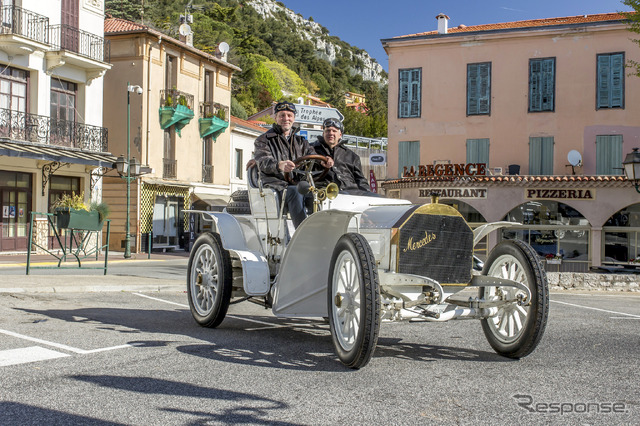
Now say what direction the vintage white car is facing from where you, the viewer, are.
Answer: facing the viewer and to the right of the viewer

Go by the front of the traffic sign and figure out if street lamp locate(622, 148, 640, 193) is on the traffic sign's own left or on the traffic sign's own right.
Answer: on the traffic sign's own left

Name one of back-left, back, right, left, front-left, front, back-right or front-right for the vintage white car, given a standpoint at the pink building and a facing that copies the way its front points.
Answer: front

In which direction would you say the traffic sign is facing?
toward the camera

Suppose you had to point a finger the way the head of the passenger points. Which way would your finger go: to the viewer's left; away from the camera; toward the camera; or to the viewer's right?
toward the camera

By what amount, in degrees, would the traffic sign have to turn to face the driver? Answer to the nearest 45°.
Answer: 0° — it already faces them

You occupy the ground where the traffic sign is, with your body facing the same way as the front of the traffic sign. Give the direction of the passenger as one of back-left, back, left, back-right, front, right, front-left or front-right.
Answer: front

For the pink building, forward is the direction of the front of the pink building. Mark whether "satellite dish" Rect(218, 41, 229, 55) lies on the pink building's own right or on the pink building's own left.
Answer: on the pink building's own right

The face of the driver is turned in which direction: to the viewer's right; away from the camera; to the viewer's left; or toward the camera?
toward the camera
